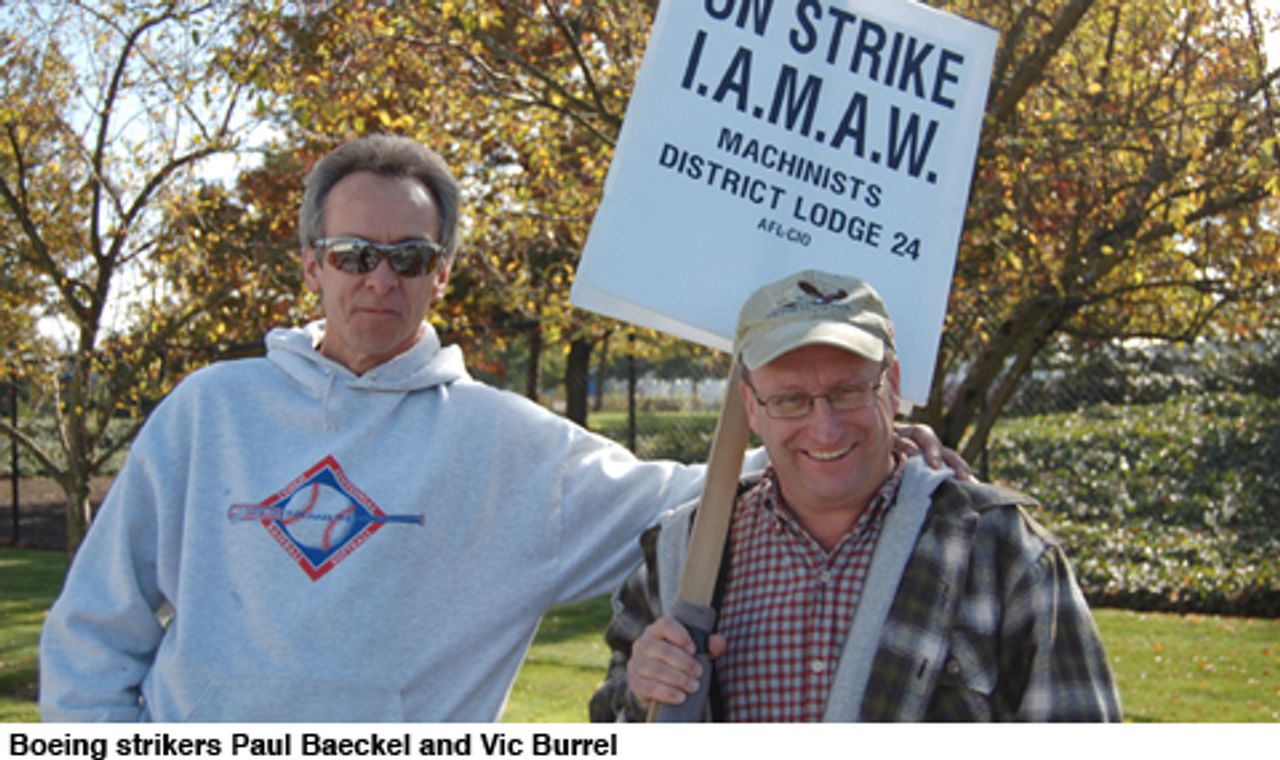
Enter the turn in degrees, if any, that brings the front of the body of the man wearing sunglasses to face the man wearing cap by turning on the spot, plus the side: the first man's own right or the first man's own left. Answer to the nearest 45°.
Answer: approximately 45° to the first man's own left

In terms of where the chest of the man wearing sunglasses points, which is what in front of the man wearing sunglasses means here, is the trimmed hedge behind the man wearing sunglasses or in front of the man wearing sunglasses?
behind

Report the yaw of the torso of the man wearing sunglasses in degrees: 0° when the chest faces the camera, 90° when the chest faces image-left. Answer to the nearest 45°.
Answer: approximately 0°

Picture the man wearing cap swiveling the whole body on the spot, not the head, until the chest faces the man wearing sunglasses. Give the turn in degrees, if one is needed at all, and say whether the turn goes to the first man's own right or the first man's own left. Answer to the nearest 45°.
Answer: approximately 90° to the first man's own right

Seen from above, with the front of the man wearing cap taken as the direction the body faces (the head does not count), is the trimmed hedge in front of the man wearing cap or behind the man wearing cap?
behind

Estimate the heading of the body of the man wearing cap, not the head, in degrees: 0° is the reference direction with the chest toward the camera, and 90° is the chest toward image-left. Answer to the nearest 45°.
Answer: approximately 0°

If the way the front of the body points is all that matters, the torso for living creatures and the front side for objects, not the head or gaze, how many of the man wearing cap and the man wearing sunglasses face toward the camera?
2
